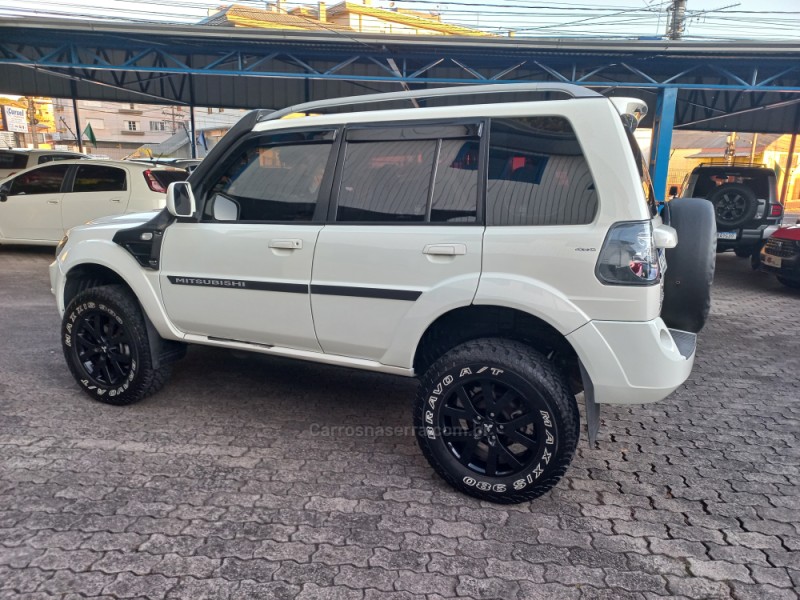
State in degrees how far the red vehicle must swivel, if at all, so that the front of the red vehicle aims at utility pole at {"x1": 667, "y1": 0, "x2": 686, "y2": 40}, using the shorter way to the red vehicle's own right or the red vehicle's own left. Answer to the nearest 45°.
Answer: approximately 135° to the red vehicle's own right

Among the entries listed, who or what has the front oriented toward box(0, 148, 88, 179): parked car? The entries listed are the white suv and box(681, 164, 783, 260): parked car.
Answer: the white suv

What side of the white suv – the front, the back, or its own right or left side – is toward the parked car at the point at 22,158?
front

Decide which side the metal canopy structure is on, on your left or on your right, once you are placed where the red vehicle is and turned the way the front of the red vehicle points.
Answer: on your right

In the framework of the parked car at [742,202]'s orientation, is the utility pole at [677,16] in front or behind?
in front

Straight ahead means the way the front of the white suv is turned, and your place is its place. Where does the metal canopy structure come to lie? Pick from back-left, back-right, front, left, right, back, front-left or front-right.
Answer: front-right

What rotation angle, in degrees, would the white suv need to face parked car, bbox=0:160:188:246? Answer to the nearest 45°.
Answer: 0° — it already faces it

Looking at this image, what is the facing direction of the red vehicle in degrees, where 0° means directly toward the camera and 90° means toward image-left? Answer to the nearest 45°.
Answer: approximately 45°

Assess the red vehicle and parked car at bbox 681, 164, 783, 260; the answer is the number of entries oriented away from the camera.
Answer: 1

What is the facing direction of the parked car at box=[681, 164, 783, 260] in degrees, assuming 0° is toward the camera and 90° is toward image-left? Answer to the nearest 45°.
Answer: approximately 180°

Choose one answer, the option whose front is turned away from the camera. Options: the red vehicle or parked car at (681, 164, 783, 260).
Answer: the parked car

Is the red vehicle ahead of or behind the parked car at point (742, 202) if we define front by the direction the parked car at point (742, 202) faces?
behind

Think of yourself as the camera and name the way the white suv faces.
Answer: facing away from the viewer and to the left of the viewer

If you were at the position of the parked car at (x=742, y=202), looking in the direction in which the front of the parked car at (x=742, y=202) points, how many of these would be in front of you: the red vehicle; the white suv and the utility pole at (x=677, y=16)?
1
